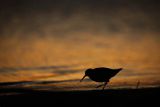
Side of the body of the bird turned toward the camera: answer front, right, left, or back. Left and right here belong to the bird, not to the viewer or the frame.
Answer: left
